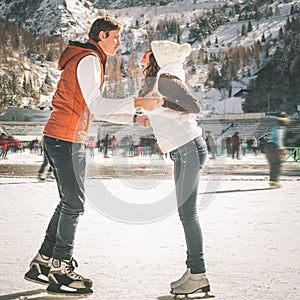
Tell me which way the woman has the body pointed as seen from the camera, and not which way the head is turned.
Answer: to the viewer's left

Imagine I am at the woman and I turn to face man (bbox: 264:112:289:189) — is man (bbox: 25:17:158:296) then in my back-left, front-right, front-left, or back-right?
back-left

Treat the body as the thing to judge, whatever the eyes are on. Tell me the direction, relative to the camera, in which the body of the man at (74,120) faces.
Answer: to the viewer's right

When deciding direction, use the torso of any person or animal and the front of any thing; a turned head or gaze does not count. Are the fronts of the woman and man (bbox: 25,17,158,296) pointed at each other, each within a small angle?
yes

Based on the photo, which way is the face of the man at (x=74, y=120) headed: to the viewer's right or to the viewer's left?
to the viewer's right
